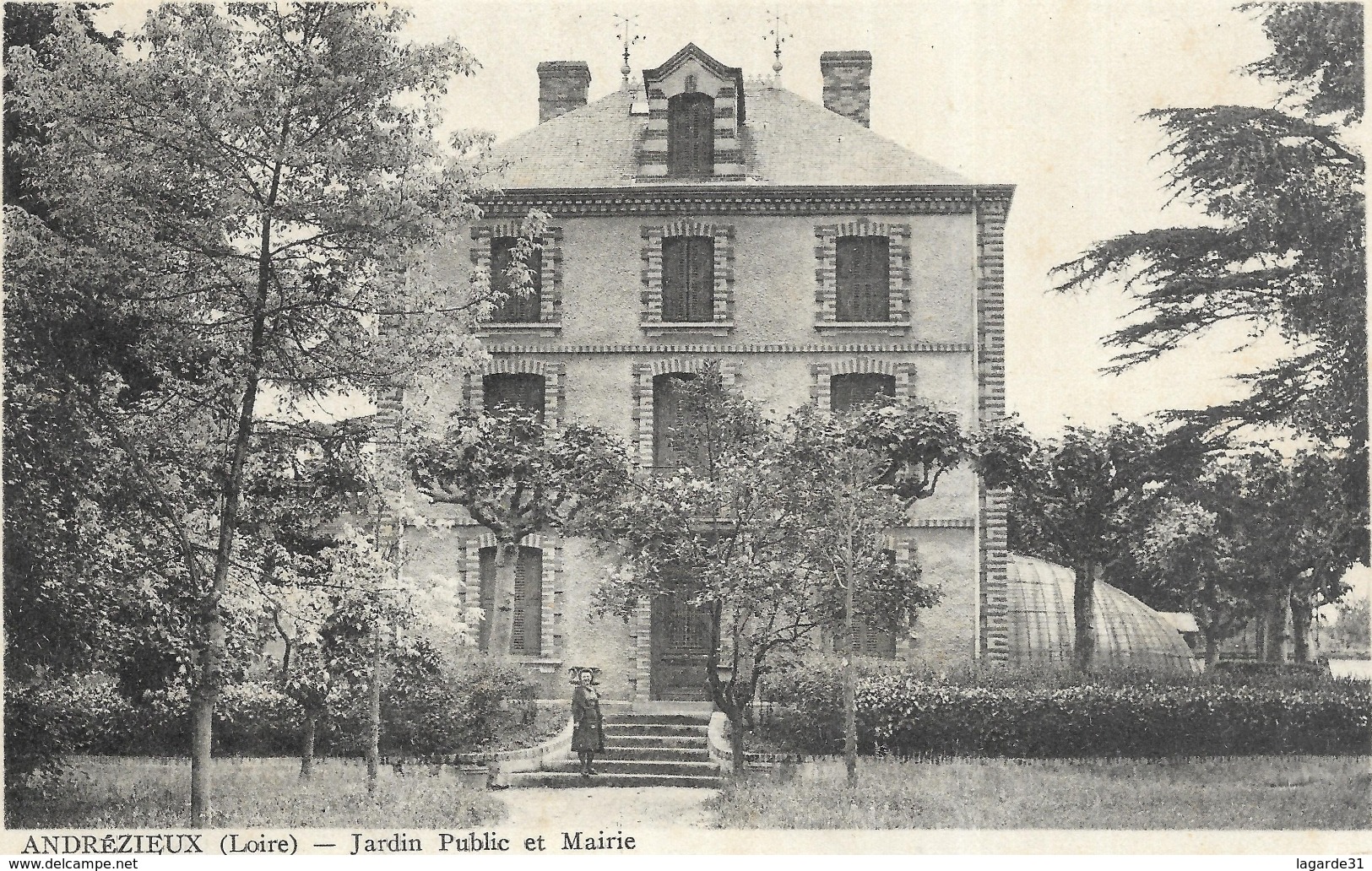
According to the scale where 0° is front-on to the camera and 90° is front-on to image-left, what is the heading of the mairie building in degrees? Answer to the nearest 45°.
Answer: approximately 0°

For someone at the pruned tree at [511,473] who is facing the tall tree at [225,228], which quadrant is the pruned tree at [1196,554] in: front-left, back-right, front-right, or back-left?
back-left

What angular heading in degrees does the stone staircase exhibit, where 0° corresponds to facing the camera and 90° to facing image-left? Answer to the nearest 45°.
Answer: approximately 0°

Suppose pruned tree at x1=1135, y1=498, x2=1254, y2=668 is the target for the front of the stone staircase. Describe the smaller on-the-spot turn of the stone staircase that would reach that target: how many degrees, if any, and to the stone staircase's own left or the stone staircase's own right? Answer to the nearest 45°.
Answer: approximately 135° to the stone staircase's own left

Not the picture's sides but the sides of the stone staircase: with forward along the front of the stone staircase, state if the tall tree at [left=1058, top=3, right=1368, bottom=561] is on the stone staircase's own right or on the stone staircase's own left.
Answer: on the stone staircase's own left

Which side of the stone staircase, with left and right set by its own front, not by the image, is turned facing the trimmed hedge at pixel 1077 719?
left

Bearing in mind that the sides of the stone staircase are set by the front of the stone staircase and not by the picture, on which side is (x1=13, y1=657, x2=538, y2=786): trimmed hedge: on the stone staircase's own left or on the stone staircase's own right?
on the stone staircase's own right

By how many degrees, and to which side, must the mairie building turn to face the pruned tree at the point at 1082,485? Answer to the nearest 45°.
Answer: approximately 90° to its left

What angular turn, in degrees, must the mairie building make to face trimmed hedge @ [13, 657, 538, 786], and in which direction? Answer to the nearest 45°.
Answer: approximately 45° to its right

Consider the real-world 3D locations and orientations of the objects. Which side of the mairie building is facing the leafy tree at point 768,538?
front

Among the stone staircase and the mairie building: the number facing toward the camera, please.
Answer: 2
